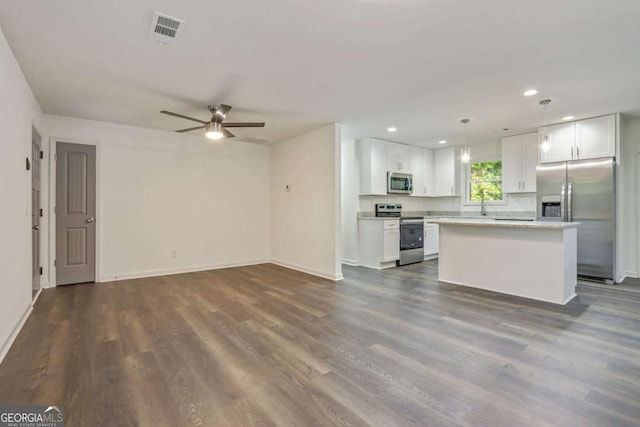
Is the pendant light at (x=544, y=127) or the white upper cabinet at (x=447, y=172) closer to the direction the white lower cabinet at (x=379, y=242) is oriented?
the pendant light

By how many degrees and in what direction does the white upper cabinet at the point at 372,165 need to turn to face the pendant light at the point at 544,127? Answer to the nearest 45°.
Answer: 0° — it already faces it

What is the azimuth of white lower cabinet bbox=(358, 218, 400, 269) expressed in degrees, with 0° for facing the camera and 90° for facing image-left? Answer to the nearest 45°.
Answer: approximately 315°

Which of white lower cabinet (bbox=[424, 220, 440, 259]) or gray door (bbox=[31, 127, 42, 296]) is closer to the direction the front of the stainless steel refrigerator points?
the gray door

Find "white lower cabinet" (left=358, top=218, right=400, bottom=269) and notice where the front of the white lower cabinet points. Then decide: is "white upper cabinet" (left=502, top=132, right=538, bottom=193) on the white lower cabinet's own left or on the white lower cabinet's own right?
on the white lower cabinet's own left

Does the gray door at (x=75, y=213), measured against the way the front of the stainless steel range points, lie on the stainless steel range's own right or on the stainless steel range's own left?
on the stainless steel range's own right

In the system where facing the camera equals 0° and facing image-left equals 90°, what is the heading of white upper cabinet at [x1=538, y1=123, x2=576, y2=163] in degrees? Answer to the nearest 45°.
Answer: approximately 45°

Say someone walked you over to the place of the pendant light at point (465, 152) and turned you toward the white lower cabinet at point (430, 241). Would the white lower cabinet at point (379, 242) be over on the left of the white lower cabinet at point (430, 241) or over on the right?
left

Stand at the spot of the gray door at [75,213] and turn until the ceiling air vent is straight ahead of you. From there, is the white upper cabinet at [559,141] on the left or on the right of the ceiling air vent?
left

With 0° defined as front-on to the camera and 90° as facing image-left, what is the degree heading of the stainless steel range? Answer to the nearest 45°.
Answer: approximately 315°

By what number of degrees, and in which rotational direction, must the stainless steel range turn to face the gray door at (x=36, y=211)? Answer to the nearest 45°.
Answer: approximately 90° to its right
